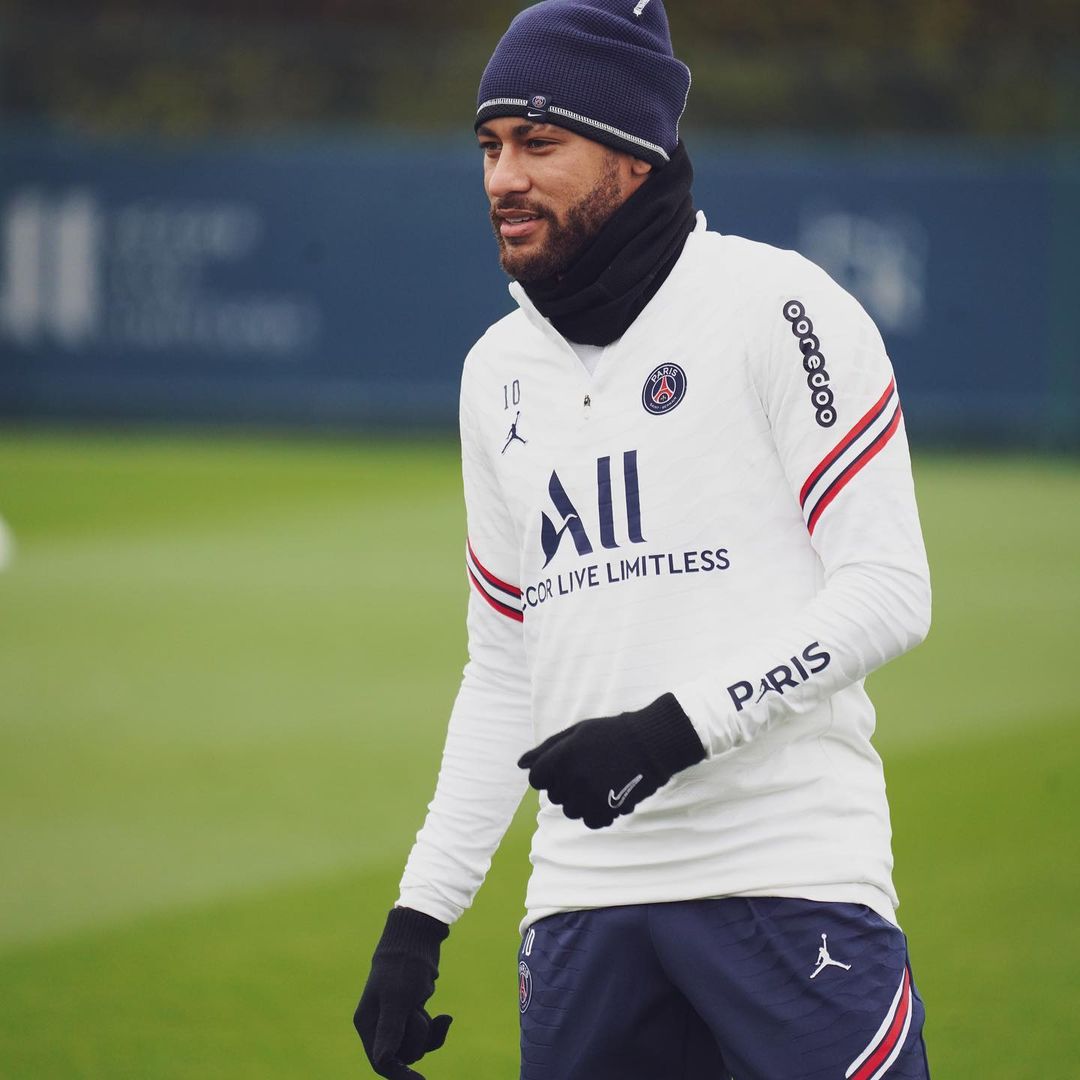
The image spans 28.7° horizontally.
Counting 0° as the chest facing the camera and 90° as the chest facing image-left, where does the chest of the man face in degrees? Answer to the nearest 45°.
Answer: approximately 45°

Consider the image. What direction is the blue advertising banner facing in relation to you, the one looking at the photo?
facing the viewer

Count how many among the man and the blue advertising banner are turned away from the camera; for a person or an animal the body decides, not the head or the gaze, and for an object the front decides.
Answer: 0

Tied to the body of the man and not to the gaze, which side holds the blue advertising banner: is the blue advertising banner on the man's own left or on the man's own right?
on the man's own right

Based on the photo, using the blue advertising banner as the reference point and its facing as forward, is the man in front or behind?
in front

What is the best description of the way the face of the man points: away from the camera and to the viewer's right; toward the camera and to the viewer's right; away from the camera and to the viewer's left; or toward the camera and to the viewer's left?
toward the camera and to the viewer's left
